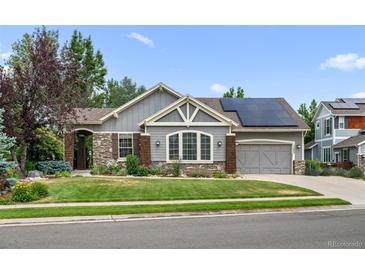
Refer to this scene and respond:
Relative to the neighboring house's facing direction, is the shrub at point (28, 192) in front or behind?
in front

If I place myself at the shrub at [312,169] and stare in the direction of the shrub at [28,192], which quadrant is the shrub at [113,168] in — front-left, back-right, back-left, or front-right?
front-right

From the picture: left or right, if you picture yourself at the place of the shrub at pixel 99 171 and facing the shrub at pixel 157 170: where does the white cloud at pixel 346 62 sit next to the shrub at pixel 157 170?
left

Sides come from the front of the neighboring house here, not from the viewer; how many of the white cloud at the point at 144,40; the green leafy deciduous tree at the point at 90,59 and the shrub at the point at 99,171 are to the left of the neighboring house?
0

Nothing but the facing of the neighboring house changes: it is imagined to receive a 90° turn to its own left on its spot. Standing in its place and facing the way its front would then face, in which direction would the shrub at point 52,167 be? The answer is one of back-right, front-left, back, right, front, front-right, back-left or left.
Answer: back-right

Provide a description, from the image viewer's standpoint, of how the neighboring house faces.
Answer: facing the viewer

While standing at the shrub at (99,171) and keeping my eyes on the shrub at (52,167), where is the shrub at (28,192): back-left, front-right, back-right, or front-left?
front-left

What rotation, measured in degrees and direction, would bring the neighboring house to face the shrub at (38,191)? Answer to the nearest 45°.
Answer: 0° — it already faces it

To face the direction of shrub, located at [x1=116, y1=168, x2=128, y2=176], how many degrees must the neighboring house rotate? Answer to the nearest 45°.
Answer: approximately 45° to its right

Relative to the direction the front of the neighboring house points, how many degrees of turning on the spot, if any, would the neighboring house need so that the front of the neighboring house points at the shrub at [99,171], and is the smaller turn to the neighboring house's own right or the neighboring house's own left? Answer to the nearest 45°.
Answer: approximately 45° to the neighboring house's own right

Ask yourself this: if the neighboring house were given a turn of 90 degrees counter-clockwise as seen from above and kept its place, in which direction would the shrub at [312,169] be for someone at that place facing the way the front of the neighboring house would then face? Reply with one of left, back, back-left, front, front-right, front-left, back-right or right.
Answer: right

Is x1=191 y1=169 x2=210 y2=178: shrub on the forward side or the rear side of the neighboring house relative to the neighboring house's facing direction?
on the forward side
